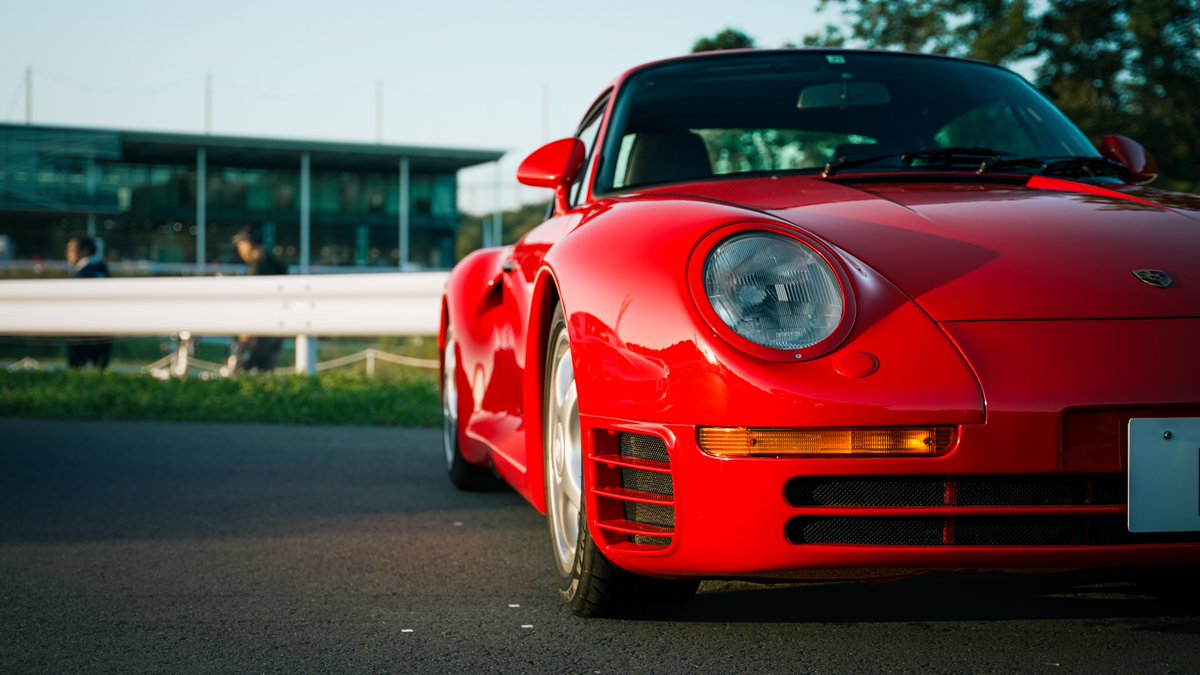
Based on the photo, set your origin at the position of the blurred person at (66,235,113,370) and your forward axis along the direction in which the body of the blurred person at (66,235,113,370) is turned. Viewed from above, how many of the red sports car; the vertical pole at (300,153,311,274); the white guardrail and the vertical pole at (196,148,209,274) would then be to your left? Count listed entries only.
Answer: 2
